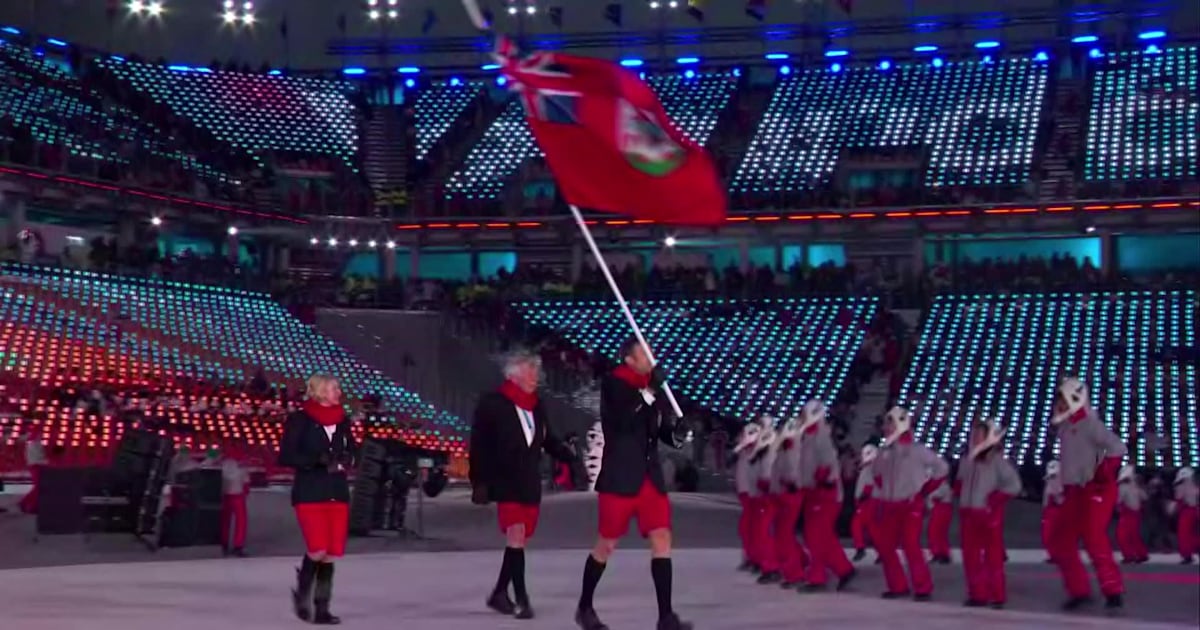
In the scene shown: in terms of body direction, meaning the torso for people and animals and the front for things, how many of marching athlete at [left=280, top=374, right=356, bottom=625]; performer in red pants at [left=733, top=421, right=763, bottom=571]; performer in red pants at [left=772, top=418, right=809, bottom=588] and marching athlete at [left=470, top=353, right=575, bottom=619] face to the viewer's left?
2

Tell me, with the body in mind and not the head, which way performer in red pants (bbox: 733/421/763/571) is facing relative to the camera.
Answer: to the viewer's left

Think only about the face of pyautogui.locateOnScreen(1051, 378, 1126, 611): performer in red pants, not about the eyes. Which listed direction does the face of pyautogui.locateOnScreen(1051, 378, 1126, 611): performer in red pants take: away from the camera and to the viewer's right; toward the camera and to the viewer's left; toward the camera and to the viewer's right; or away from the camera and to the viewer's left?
toward the camera and to the viewer's left

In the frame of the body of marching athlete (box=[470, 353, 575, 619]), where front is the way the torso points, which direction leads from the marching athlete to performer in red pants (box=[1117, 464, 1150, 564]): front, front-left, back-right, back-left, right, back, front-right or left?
left

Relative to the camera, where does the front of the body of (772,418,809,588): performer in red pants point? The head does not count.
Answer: to the viewer's left

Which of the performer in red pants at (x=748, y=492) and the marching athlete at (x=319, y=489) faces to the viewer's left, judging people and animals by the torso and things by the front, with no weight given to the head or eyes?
the performer in red pants

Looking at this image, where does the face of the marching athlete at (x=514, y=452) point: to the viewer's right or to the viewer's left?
to the viewer's right

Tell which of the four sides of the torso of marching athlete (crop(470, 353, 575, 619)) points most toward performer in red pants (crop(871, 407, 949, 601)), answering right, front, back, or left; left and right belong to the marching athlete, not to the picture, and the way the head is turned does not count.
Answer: left

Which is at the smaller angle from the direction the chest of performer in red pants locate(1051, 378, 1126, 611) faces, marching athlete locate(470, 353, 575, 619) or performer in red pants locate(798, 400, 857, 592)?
the marching athlete

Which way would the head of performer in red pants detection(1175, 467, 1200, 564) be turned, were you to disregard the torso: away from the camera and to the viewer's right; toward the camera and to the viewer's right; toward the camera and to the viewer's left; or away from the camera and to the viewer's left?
toward the camera and to the viewer's left

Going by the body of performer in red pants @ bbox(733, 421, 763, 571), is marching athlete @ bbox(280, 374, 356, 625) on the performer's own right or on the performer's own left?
on the performer's own left
